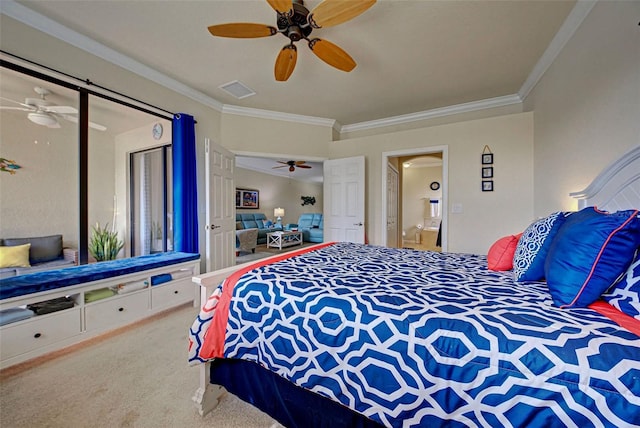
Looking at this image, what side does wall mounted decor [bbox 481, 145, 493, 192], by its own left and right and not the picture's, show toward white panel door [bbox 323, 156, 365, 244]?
right

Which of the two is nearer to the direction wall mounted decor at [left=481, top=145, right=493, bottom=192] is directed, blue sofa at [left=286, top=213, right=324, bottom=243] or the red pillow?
the red pillow

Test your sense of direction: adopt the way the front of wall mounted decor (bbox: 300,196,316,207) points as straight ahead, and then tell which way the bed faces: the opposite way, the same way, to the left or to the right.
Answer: to the right

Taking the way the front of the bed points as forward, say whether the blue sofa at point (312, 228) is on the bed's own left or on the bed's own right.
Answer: on the bed's own right

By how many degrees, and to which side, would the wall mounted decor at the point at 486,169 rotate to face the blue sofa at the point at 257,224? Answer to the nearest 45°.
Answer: approximately 90° to its right

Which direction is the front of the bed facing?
to the viewer's left

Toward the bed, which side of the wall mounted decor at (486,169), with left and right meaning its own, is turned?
front

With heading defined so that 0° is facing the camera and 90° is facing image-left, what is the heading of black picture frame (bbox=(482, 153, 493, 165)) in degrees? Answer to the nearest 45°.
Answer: approximately 0°
